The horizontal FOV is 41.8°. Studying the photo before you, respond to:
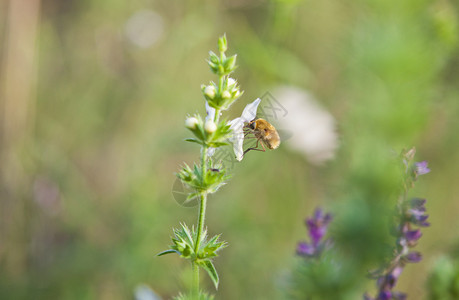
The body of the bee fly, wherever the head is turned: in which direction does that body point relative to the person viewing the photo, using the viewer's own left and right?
facing to the left of the viewer
